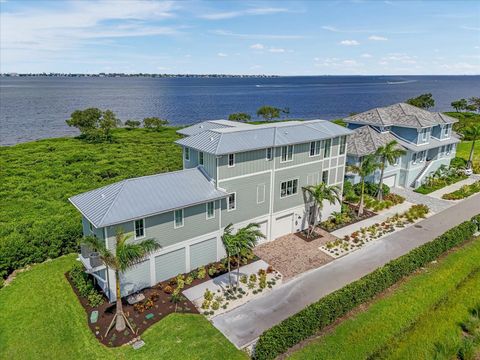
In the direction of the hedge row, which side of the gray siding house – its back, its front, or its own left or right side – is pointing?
front

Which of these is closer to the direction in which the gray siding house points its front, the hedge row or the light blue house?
the hedge row

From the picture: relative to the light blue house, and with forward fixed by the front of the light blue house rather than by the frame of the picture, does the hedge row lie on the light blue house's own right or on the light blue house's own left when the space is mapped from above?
on the light blue house's own right

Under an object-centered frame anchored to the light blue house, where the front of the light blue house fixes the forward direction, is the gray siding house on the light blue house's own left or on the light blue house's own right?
on the light blue house's own right

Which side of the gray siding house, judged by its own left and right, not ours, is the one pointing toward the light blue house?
left

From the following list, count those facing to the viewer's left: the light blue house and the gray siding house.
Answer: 0

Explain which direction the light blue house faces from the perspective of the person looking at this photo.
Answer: facing the viewer and to the right of the viewer
